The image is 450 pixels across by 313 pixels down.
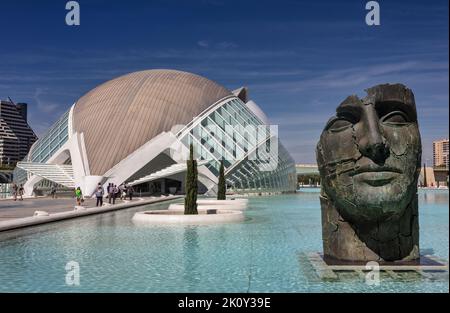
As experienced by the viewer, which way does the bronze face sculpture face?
facing the viewer

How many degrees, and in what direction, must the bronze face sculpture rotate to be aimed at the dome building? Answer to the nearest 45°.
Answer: approximately 135° to its right

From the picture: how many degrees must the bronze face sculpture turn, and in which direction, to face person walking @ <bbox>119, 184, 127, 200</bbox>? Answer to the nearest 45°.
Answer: approximately 135° to its right
